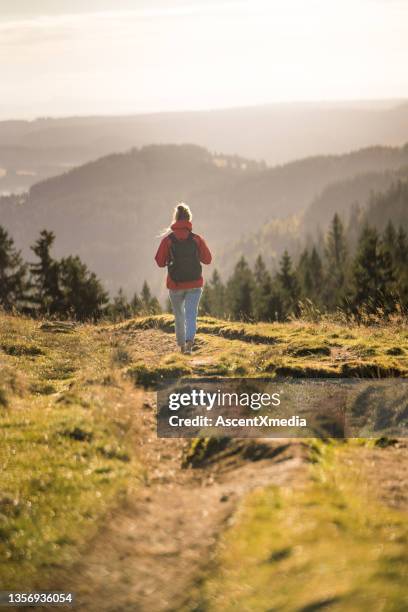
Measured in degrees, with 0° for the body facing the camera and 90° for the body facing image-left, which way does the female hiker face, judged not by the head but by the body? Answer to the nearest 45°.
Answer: approximately 180°

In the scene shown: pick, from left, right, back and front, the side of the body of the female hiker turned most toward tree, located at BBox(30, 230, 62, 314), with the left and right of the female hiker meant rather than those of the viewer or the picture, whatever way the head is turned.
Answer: front
